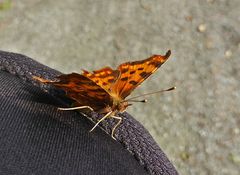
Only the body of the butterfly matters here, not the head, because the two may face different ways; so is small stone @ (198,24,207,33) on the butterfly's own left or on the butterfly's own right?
on the butterfly's own left

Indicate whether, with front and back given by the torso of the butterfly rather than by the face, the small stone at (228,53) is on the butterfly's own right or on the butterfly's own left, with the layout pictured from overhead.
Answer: on the butterfly's own left

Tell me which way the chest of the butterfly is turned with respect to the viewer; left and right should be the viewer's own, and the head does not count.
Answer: facing the viewer and to the right of the viewer

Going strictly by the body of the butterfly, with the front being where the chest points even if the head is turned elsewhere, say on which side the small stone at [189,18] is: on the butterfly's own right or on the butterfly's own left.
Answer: on the butterfly's own left
